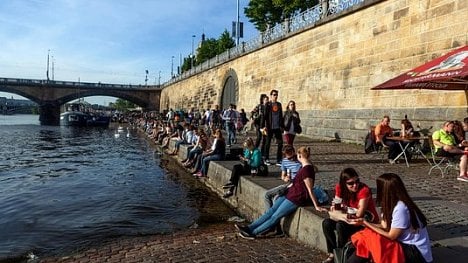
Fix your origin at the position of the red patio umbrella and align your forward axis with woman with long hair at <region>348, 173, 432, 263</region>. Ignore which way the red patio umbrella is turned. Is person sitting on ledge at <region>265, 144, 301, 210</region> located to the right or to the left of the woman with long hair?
right

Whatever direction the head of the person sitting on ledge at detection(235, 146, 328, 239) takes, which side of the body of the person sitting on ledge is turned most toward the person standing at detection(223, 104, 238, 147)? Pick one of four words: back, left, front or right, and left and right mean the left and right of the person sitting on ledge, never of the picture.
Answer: right

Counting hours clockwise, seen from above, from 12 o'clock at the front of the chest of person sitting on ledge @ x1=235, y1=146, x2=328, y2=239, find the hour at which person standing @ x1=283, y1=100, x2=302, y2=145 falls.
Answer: The person standing is roughly at 3 o'clock from the person sitting on ledge.

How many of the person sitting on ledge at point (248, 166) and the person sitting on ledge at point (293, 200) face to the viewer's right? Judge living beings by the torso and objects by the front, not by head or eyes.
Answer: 0

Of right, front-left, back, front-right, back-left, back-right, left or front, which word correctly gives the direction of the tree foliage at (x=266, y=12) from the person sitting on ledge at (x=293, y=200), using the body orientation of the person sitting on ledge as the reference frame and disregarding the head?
right

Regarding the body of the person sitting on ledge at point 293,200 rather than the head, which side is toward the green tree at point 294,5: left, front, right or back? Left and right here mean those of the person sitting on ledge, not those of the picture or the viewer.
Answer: right

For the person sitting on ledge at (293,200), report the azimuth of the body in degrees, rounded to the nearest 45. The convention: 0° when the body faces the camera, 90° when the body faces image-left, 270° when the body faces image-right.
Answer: approximately 90°

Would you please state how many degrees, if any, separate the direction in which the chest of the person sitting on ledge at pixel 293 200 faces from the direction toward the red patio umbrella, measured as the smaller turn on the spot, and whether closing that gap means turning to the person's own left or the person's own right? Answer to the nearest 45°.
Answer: approximately 135° to the person's own right
